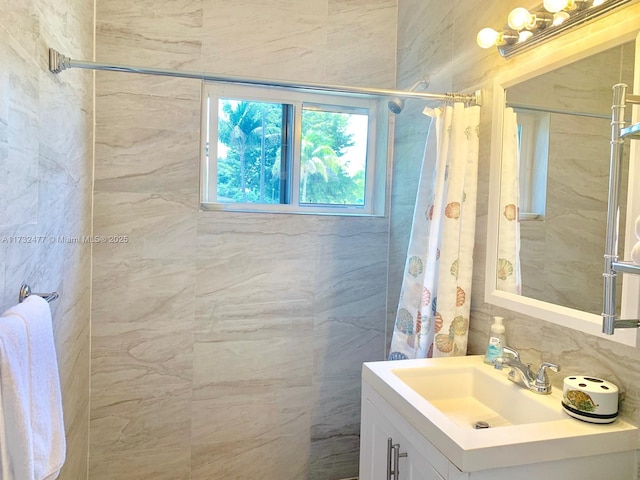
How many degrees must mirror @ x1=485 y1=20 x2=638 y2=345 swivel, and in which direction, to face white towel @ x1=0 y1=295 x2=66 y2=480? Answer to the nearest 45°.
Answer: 0° — it already faces it

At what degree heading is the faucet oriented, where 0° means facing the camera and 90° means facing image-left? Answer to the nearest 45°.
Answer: approximately 45°

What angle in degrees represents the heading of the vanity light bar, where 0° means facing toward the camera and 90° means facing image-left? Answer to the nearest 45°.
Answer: approximately 45°
